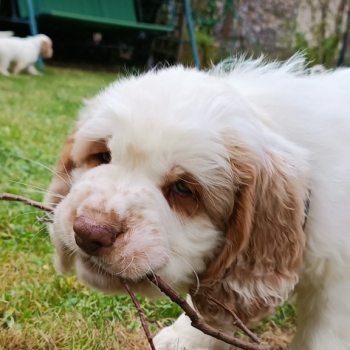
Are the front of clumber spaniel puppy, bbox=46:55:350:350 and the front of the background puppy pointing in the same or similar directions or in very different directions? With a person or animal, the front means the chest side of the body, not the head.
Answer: very different directions

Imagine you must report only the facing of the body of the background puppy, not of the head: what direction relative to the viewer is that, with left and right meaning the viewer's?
facing to the right of the viewer

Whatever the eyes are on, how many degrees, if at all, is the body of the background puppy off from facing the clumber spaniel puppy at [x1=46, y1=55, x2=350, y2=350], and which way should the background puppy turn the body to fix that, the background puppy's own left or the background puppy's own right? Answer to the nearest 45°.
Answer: approximately 90° to the background puppy's own right

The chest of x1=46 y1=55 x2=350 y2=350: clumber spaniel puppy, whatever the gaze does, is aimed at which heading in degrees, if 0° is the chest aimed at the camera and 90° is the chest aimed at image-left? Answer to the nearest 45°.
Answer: approximately 45°

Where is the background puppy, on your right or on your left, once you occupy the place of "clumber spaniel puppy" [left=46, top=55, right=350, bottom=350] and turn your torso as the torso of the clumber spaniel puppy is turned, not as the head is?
on your right

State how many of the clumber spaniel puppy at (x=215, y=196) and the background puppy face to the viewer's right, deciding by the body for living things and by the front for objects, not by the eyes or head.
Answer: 1
